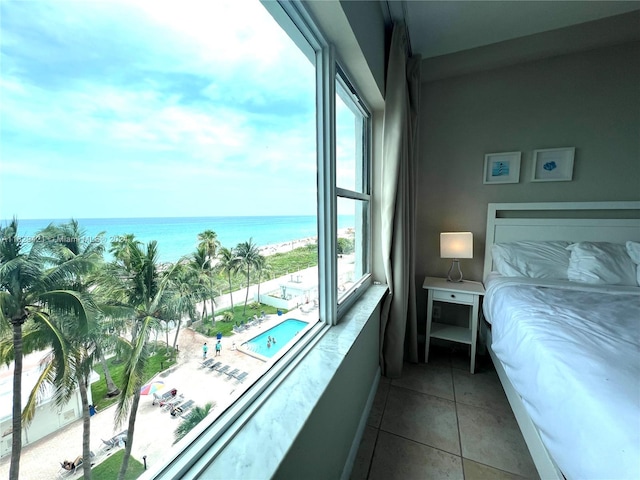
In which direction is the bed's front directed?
toward the camera

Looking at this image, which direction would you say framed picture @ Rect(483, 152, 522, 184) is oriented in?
toward the camera

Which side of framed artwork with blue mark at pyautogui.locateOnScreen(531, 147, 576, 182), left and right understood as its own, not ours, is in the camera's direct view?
front

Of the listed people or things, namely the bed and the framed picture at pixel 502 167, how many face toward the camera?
2
